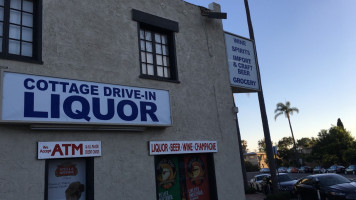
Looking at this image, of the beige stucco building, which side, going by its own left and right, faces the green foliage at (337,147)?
left

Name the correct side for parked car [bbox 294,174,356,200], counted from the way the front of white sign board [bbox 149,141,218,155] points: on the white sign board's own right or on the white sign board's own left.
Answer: on the white sign board's own left

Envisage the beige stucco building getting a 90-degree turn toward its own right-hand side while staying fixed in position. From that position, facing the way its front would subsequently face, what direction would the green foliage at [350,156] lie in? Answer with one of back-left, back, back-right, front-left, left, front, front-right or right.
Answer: back

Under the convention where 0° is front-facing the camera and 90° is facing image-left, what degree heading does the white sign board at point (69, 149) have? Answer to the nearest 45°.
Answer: approximately 0°

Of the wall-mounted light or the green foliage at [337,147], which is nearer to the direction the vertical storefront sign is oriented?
the wall-mounted light

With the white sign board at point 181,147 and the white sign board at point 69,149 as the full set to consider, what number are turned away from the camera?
0

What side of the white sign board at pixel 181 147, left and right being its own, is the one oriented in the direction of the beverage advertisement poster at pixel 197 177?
left

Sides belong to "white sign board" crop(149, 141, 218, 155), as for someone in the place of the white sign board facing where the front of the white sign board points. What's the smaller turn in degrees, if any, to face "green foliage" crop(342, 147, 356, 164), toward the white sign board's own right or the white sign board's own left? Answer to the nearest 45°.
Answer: approximately 90° to the white sign board's own left

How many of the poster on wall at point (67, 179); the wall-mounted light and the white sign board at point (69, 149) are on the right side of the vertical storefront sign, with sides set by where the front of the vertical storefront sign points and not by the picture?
3
